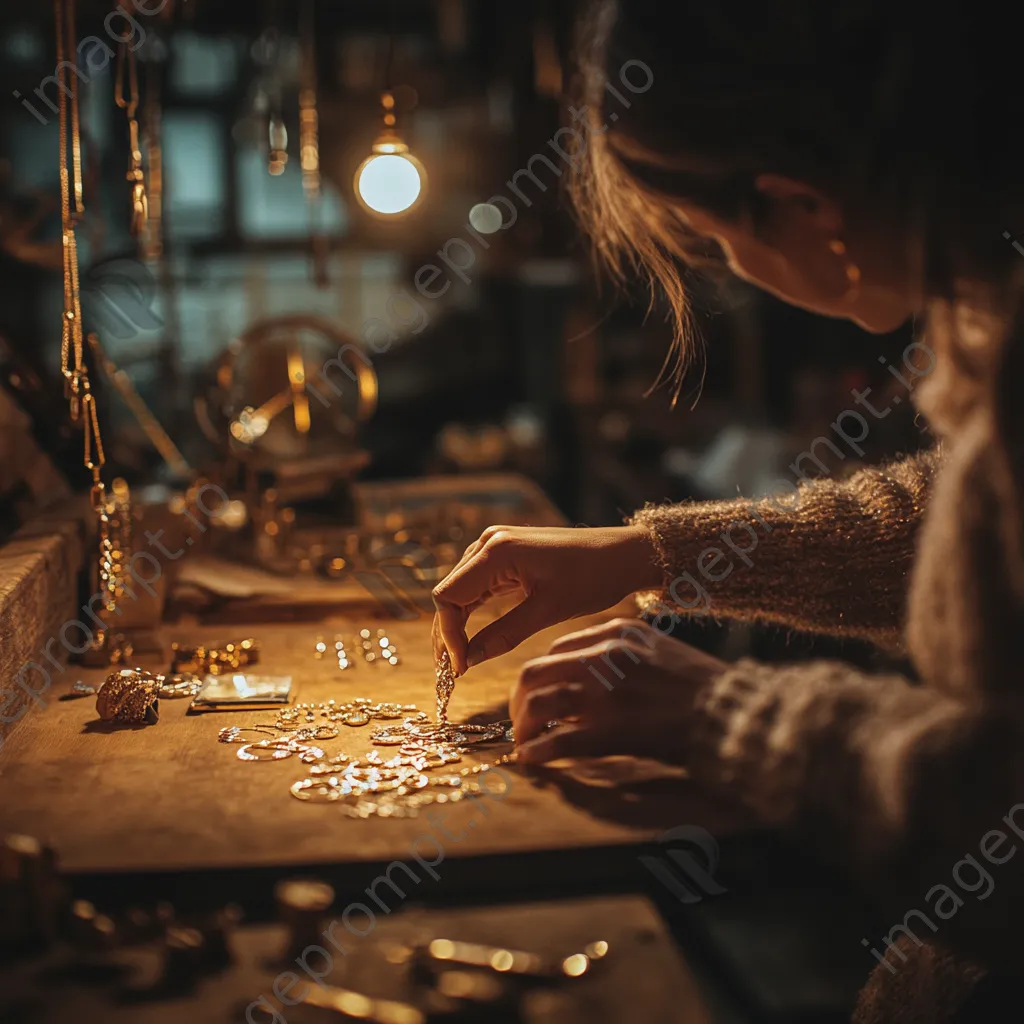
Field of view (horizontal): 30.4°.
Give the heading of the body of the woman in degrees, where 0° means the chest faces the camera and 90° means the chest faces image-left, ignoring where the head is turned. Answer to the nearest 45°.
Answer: approximately 90°

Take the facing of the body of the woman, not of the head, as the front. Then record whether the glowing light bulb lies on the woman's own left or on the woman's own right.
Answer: on the woman's own right

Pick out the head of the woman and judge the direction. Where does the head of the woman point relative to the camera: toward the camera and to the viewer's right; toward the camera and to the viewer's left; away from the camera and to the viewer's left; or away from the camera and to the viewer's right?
away from the camera and to the viewer's left

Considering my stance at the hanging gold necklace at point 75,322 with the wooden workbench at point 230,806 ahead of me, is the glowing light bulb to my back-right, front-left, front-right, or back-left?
back-left

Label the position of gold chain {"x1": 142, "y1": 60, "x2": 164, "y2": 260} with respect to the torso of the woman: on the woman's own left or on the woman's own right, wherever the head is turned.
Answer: on the woman's own right
